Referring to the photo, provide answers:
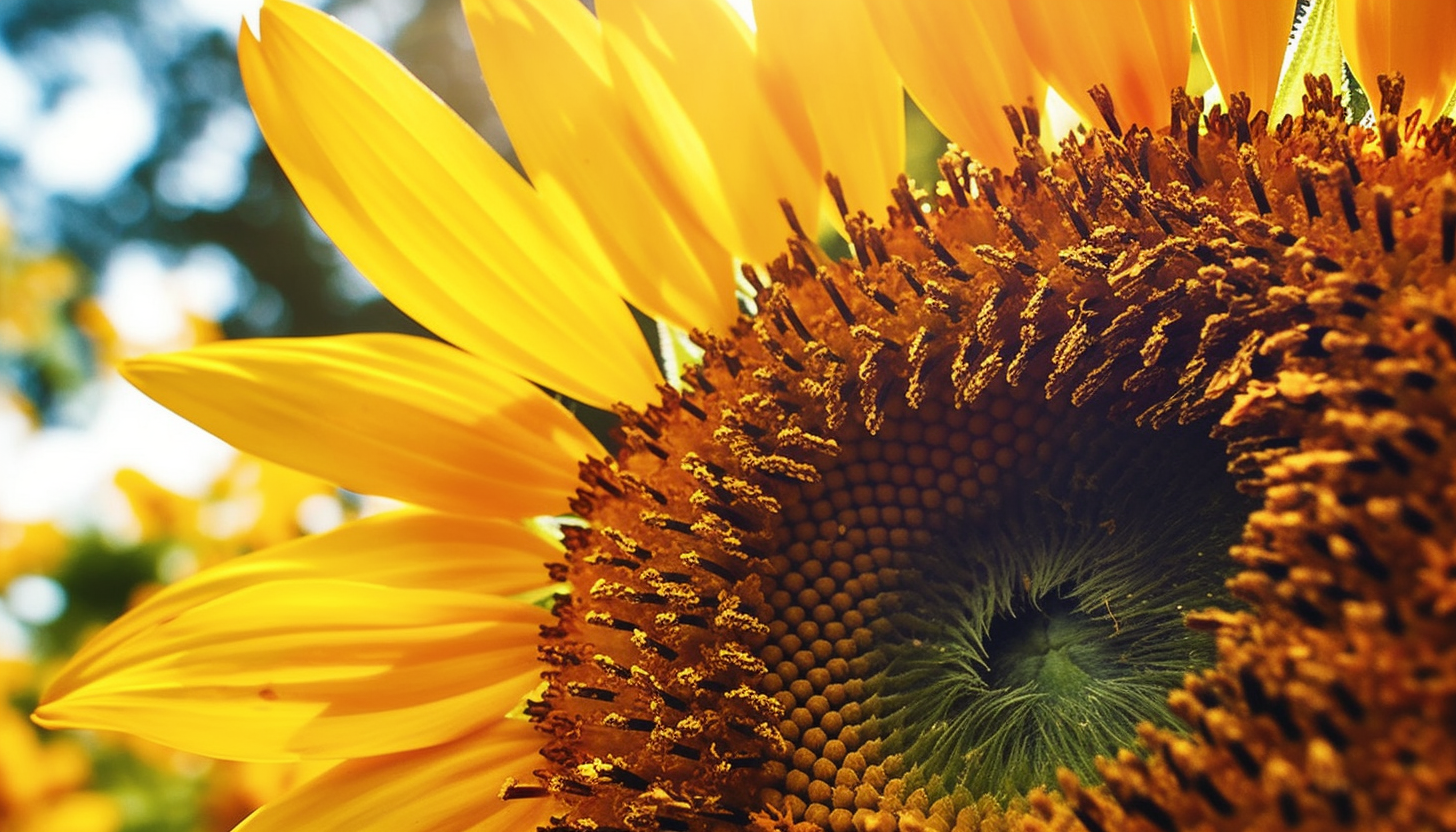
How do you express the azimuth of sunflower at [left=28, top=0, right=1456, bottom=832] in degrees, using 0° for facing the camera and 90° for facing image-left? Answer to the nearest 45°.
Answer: approximately 0°

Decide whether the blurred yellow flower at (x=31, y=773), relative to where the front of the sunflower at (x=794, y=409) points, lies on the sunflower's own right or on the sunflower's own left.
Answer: on the sunflower's own right
